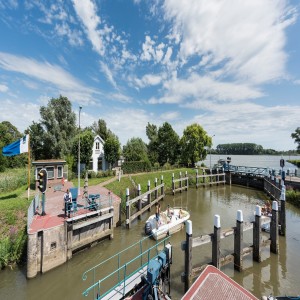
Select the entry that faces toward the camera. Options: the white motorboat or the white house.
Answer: the white house

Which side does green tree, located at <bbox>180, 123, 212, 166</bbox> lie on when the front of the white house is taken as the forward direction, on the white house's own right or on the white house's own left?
on the white house's own left

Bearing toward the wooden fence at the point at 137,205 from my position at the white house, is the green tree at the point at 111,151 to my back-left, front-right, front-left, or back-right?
front-left

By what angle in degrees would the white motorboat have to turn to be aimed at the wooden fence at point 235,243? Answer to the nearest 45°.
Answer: approximately 90° to its right

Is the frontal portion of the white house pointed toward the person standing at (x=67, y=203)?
yes

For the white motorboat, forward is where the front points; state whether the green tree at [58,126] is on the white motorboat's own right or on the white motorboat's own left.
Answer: on the white motorboat's own left

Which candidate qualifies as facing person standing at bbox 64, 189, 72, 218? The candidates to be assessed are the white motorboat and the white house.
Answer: the white house

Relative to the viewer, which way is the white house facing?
toward the camera

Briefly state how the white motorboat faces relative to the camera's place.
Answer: facing away from the viewer and to the right of the viewer

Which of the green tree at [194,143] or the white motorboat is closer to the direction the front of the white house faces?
the white motorboat

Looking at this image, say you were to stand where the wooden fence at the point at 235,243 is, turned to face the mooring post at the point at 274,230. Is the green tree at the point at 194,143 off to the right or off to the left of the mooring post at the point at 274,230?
left

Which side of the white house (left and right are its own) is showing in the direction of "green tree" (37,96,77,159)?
right

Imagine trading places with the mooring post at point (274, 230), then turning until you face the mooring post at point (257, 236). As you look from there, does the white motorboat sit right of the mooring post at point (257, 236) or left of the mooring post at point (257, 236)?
right

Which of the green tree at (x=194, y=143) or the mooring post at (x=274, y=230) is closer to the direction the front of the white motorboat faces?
the green tree

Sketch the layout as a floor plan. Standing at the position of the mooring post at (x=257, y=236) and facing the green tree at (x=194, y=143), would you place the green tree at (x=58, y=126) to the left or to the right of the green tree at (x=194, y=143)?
left

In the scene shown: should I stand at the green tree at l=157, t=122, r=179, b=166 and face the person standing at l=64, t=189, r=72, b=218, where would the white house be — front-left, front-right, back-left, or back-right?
front-right

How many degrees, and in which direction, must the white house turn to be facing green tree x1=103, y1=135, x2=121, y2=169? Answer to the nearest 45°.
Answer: approximately 45° to its left

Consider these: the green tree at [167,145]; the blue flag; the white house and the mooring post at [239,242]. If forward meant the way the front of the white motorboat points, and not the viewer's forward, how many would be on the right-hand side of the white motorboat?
1

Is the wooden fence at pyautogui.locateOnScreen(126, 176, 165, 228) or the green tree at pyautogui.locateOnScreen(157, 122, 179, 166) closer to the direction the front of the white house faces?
the wooden fence
